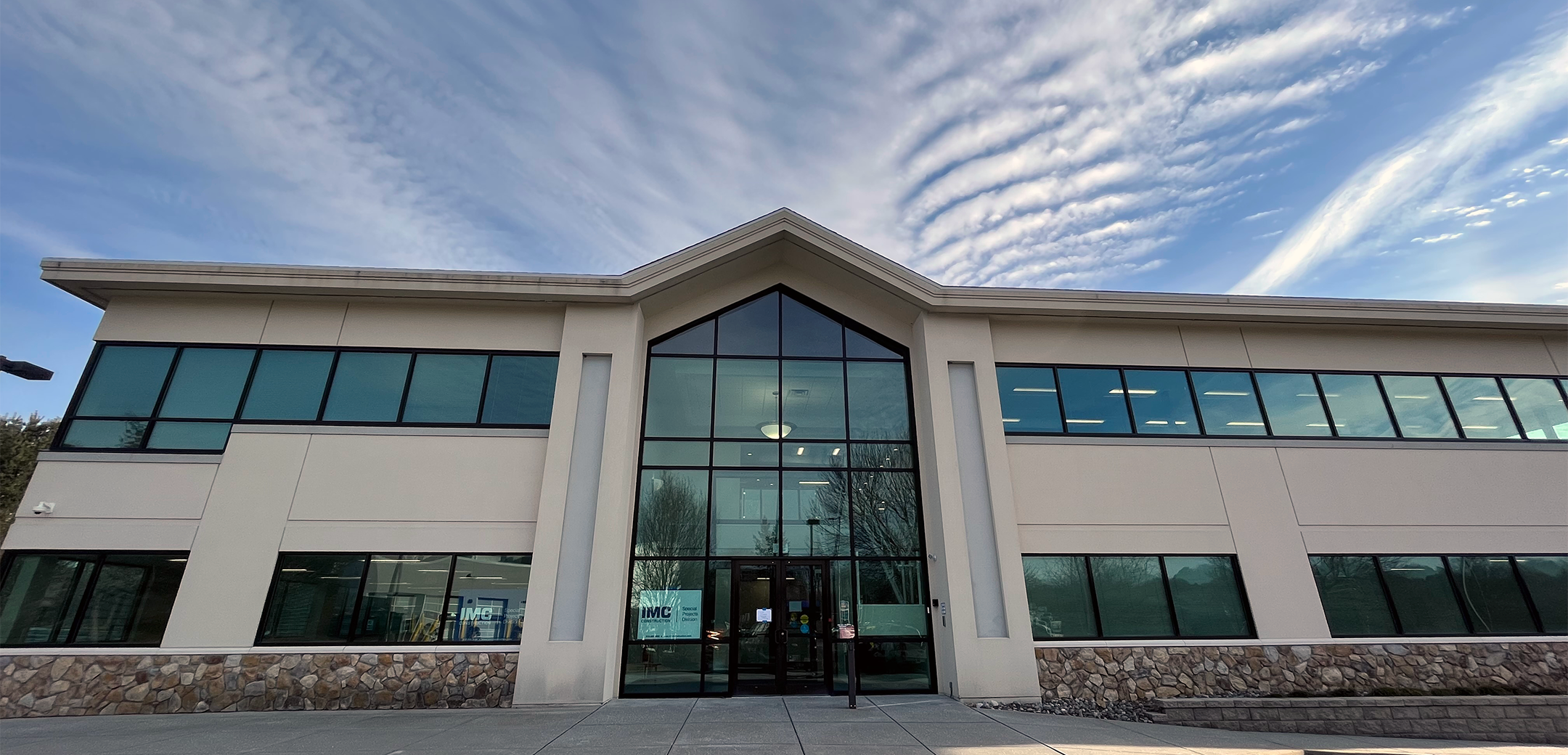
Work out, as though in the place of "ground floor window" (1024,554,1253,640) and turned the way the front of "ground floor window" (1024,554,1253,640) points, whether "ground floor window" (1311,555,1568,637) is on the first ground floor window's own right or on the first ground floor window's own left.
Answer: on the first ground floor window's own left

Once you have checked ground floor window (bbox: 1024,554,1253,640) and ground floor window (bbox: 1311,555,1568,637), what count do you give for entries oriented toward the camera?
2

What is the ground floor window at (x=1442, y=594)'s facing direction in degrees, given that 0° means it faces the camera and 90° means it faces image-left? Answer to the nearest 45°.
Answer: approximately 0°

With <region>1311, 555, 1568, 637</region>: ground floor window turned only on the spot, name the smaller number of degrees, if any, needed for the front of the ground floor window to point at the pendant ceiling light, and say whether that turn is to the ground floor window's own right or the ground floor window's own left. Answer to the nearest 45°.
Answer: approximately 45° to the ground floor window's own right

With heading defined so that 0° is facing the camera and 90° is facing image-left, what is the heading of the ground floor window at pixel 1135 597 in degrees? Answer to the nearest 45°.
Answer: approximately 0°

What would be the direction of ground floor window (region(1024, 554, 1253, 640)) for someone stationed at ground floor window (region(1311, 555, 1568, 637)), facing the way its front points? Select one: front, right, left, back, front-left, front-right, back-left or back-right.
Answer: front-right
